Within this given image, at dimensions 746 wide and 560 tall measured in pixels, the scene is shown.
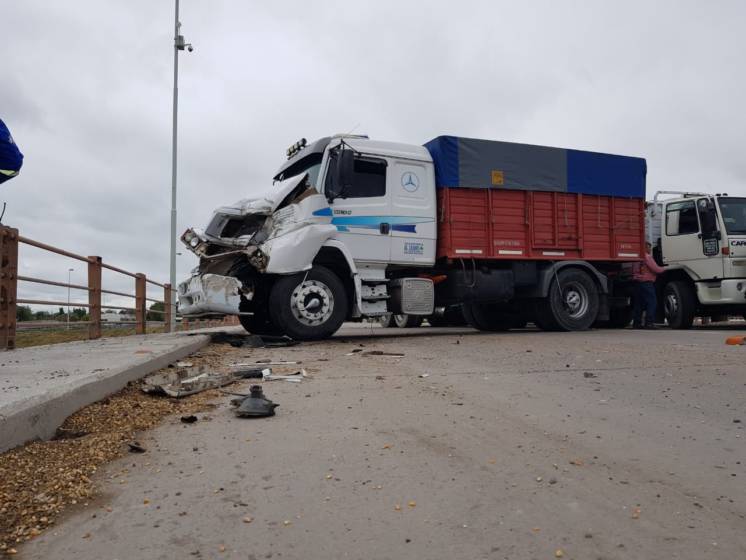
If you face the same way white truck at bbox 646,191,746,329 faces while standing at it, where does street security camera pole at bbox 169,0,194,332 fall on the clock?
The street security camera pole is roughly at 4 o'clock from the white truck.

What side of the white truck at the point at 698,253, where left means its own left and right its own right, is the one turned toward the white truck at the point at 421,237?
right

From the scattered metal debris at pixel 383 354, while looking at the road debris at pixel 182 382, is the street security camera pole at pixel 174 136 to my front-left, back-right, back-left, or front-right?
back-right

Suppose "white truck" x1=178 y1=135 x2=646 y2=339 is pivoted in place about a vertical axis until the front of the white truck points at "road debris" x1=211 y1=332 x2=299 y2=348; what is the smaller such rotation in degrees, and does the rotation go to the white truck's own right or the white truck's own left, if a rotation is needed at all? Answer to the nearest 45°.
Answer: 0° — it already faces it

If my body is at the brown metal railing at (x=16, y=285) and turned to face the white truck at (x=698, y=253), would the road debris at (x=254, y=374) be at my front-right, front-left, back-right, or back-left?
front-right

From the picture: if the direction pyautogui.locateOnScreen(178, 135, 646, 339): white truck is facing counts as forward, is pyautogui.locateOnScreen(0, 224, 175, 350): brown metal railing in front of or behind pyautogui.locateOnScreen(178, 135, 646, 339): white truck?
in front

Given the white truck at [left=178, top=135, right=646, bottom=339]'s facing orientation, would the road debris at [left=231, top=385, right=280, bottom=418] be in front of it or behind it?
in front

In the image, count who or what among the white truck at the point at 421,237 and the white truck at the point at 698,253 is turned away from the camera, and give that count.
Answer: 0

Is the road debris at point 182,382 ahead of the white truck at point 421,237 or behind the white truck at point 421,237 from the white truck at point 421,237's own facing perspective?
ahead

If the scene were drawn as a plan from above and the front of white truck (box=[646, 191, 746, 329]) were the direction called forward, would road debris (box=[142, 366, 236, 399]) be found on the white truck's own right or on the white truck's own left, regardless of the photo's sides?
on the white truck's own right

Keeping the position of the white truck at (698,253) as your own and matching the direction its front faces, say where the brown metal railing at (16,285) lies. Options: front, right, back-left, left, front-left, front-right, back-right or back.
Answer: right

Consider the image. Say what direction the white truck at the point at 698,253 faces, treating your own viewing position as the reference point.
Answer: facing the viewer and to the right of the viewer

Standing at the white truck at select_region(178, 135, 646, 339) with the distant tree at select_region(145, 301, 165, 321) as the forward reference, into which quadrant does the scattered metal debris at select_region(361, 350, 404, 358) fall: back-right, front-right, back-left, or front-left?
back-left
